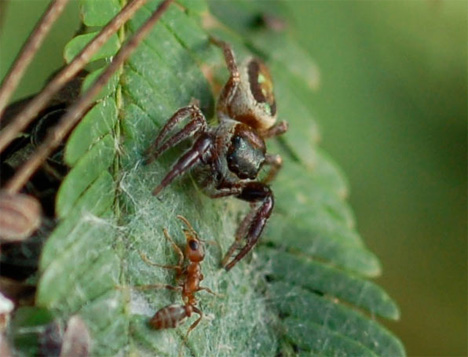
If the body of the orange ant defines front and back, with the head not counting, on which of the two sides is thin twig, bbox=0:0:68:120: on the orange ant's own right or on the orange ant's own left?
on the orange ant's own left

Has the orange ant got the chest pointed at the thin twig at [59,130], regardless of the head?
no

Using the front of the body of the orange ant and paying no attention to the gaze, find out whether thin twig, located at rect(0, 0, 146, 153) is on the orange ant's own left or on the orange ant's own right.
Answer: on the orange ant's own left

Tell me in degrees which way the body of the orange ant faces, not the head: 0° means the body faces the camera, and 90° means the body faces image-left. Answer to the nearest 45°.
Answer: approximately 180°
